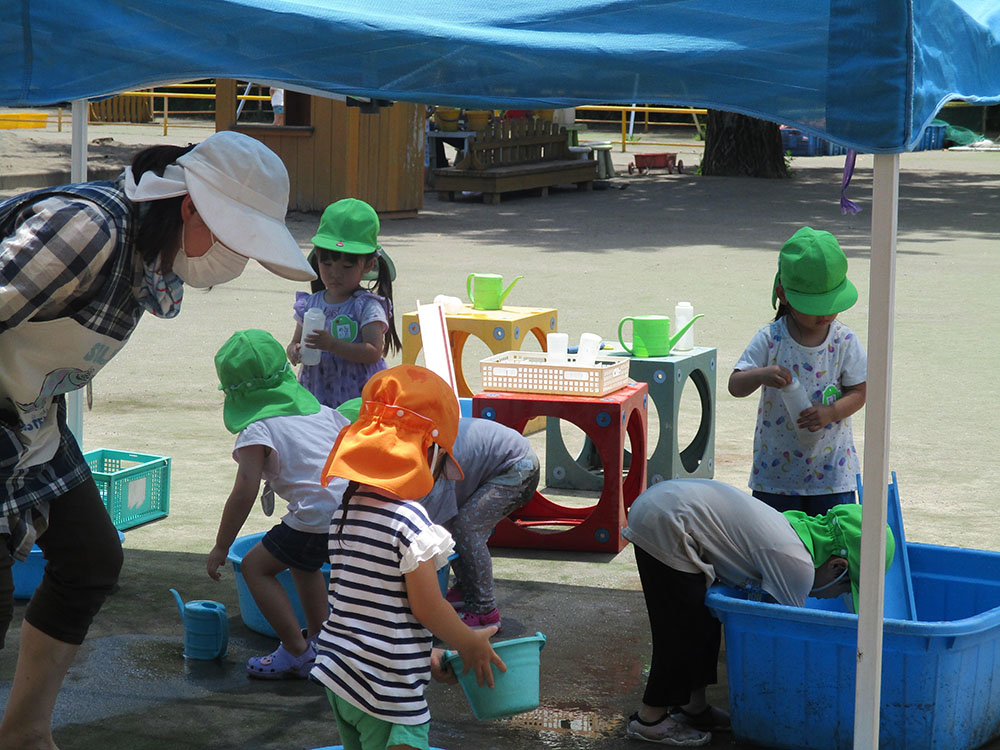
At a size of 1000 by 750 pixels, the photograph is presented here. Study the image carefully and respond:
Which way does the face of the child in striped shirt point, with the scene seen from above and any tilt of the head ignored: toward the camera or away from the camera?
away from the camera

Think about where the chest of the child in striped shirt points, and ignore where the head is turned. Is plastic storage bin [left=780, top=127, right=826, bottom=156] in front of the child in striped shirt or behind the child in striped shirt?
in front

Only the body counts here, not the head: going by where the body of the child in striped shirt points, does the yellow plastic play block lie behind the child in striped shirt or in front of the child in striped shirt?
in front

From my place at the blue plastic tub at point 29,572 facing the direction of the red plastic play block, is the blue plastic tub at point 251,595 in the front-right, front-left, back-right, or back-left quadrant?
front-right

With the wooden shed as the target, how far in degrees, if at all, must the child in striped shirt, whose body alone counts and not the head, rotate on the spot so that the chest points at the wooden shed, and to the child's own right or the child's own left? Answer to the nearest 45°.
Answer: approximately 45° to the child's own left

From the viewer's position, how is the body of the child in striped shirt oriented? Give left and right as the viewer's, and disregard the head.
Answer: facing away from the viewer and to the right of the viewer

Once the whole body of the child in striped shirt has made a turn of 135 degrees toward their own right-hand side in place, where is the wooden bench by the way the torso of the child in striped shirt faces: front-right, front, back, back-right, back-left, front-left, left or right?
back
